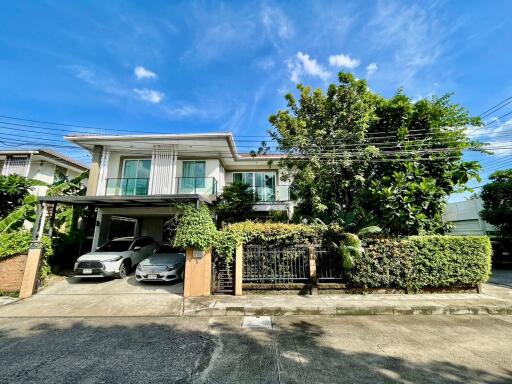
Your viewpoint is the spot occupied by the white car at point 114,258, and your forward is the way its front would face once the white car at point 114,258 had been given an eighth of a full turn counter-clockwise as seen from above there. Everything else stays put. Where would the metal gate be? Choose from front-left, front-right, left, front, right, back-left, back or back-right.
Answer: front-left

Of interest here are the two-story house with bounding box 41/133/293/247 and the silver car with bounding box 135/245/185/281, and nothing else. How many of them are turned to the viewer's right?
0

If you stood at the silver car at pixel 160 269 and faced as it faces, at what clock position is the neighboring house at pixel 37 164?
The neighboring house is roughly at 3 o'clock from the silver car.

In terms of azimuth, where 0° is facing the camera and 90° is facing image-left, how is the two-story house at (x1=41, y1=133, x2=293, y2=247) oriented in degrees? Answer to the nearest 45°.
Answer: approximately 0°

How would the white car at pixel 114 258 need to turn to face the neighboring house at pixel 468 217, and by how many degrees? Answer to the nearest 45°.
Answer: approximately 135° to its left

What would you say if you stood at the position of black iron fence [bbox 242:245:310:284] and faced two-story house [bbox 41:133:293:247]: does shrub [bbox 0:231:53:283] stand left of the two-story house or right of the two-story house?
left

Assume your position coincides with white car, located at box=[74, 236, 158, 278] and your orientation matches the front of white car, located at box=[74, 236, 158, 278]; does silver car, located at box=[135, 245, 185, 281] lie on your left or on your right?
on your left

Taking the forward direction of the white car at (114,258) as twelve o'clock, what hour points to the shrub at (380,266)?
The shrub is roughly at 9 o'clock from the white car.

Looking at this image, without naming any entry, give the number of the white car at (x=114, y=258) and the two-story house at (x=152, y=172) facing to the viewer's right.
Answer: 0

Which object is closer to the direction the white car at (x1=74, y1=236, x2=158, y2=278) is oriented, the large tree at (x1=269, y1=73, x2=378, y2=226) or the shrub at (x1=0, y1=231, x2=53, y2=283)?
the shrub

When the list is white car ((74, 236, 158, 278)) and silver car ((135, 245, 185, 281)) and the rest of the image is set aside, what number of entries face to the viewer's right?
0

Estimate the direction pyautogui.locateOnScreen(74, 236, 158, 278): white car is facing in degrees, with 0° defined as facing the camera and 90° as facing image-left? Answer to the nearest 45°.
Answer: approximately 45°

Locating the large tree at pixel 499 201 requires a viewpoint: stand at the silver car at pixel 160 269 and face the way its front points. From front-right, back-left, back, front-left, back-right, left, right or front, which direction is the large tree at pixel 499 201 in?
back-left

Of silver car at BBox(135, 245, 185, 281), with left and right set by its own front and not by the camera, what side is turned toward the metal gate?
left
